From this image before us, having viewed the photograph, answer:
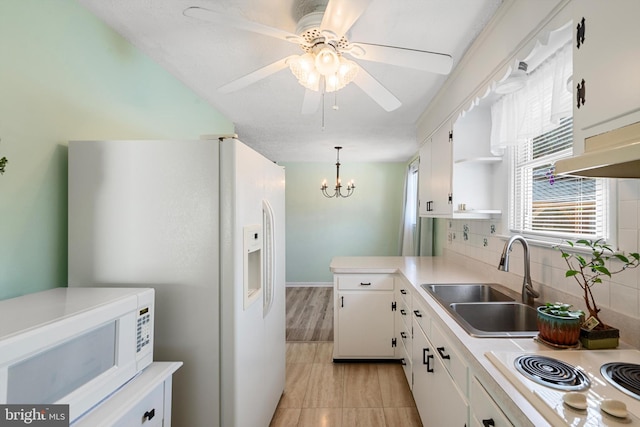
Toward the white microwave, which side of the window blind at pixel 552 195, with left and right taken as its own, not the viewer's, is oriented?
front

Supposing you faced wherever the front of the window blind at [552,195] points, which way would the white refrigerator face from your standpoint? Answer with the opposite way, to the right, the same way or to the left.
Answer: the opposite way

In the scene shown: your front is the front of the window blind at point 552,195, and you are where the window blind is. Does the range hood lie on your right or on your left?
on your left

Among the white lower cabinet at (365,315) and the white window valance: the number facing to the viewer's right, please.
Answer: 0

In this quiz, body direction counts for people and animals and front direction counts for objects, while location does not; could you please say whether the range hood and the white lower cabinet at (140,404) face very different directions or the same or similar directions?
very different directions

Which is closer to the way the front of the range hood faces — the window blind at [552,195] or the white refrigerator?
the white refrigerator

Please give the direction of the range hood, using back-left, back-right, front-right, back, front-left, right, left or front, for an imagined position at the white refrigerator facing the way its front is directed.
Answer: front-right

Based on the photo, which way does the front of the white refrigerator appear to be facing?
to the viewer's right
